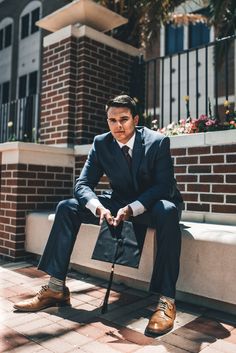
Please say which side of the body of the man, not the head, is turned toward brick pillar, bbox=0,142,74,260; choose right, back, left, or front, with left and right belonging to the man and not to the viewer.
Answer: right

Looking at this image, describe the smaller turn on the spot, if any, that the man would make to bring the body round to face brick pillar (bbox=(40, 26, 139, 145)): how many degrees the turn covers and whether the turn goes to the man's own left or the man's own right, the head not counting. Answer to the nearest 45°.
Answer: approximately 135° to the man's own right

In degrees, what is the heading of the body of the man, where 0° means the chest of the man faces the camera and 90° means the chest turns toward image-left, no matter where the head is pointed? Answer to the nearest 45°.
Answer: approximately 45°
